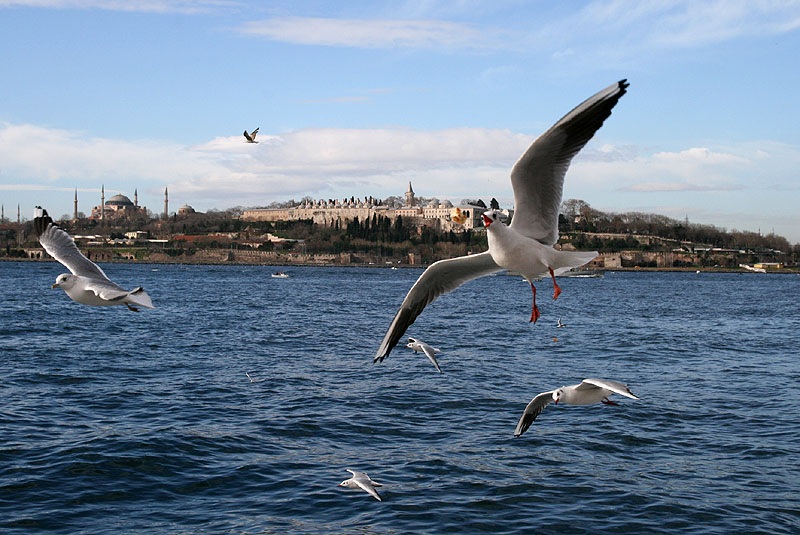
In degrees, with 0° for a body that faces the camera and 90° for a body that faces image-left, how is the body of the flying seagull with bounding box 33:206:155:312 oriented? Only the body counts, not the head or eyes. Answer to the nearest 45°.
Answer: approximately 90°

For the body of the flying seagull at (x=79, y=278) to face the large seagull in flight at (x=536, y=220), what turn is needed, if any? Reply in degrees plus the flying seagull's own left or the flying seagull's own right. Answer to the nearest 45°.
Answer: approximately 135° to the flying seagull's own left

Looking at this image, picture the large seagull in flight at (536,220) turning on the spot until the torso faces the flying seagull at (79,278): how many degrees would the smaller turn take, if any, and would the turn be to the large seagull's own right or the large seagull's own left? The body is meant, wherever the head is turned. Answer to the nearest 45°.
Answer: approximately 45° to the large seagull's own right
